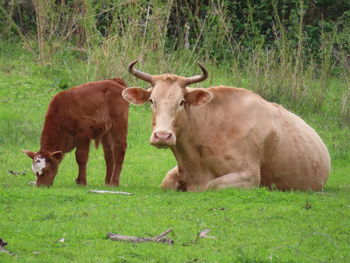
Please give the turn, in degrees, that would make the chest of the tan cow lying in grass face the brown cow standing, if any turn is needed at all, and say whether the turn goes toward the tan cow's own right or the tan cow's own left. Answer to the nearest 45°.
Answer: approximately 45° to the tan cow's own right

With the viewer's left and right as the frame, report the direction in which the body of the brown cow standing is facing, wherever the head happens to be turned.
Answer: facing to the left of the viewer

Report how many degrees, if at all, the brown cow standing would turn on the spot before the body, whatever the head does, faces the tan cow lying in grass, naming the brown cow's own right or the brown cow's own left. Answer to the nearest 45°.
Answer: approximately 180°

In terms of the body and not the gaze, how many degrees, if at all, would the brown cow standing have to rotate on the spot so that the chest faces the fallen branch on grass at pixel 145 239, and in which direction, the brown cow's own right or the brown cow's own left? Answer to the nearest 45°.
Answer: approximately 90° to the brown cow's own left

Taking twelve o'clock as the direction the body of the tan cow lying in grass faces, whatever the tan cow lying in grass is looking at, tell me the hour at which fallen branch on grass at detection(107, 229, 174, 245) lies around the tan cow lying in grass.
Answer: The fallen branch on grass is roughly at 11 o'clock from the tan cow lying in grass.

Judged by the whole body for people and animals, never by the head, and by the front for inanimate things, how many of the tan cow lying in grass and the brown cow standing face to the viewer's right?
0

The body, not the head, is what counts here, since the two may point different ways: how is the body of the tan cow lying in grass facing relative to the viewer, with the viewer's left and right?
facing the viewer and to the left of the viewer
